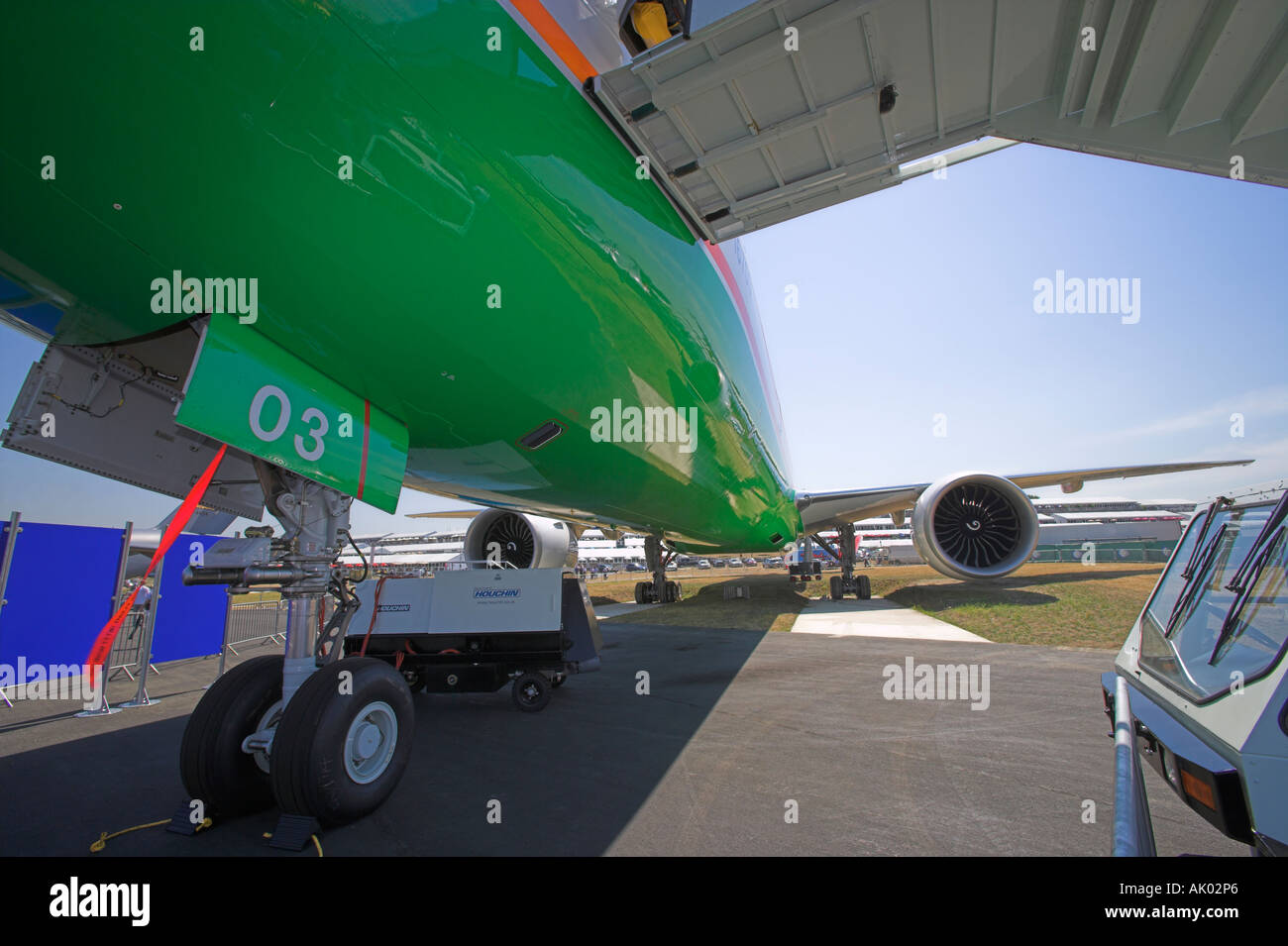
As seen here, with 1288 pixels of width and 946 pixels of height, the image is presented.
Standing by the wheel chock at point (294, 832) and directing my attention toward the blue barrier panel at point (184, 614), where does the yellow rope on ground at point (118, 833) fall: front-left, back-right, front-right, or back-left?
front-left

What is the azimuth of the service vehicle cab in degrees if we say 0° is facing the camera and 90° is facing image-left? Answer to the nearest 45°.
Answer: approximately 45°

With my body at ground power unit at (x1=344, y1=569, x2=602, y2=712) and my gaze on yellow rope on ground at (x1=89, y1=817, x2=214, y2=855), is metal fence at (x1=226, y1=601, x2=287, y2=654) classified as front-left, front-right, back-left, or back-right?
back-right
